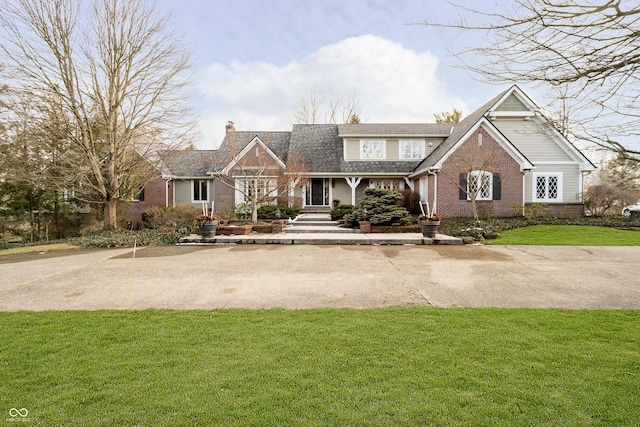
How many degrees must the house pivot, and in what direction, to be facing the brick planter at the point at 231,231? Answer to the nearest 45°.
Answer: approximately 45° to its right

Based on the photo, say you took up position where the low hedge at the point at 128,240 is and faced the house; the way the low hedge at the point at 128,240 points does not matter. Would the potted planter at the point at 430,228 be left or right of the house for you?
right

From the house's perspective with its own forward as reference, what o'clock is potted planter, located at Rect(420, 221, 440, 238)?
The potted planter is roughly at 12 o'clock from the house.

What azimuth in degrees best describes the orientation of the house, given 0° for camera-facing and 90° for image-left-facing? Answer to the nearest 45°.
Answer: approximately 0°

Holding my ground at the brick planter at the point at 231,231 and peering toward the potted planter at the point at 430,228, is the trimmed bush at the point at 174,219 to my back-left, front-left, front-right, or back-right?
back-left

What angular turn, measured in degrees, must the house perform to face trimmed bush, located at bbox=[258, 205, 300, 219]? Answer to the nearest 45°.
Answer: approximately 45° to its right
